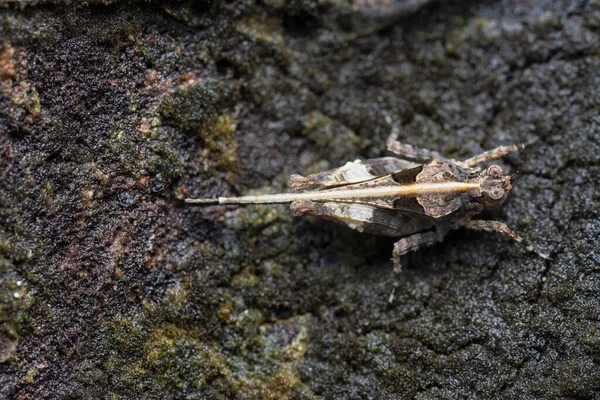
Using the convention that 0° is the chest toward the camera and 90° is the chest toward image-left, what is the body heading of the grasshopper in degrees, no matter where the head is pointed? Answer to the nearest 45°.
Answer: approximately 270°
